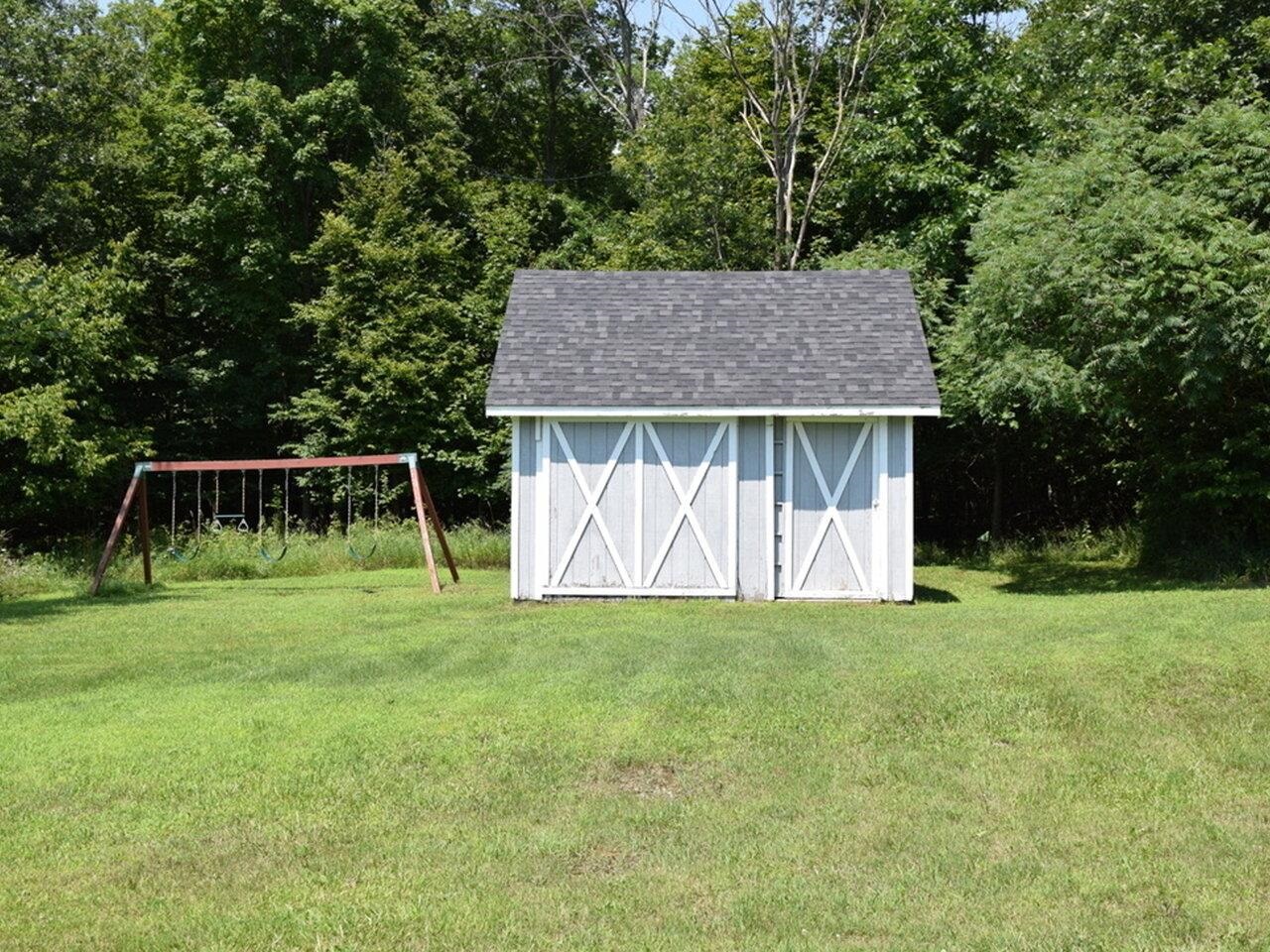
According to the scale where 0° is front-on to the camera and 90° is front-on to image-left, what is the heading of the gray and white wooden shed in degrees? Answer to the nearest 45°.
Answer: approximately 0°
